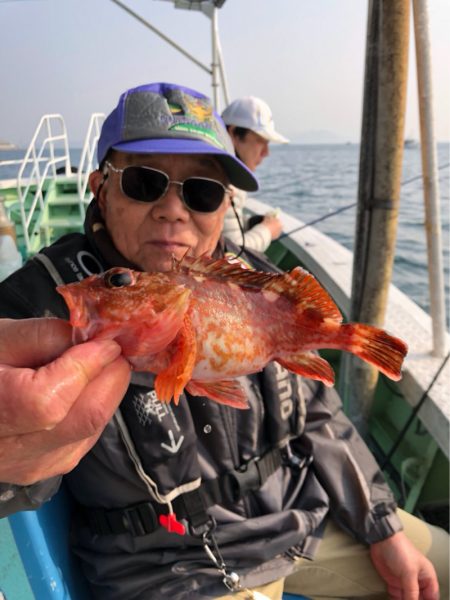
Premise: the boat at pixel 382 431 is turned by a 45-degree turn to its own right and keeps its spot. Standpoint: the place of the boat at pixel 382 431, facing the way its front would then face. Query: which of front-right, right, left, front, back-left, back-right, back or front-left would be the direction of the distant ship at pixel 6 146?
left

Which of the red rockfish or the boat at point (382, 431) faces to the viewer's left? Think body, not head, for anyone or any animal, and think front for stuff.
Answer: the red rockfish

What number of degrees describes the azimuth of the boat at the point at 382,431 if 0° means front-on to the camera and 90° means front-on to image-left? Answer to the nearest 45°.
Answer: approximately 180°

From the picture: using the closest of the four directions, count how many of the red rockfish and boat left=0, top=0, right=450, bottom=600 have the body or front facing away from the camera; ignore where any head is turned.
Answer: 1

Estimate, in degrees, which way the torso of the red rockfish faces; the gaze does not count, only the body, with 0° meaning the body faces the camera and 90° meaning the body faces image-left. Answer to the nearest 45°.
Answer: approximately 90°

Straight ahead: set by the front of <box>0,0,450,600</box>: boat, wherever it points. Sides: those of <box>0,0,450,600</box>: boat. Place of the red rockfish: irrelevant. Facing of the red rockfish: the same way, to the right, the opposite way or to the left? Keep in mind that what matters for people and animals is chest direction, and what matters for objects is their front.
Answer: to the left
